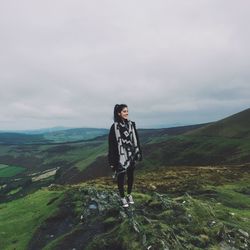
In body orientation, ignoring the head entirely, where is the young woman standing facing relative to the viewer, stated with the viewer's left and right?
facing the viewer and to the right of the viewer

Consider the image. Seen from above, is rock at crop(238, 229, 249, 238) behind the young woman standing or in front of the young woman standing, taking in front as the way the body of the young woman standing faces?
in front
